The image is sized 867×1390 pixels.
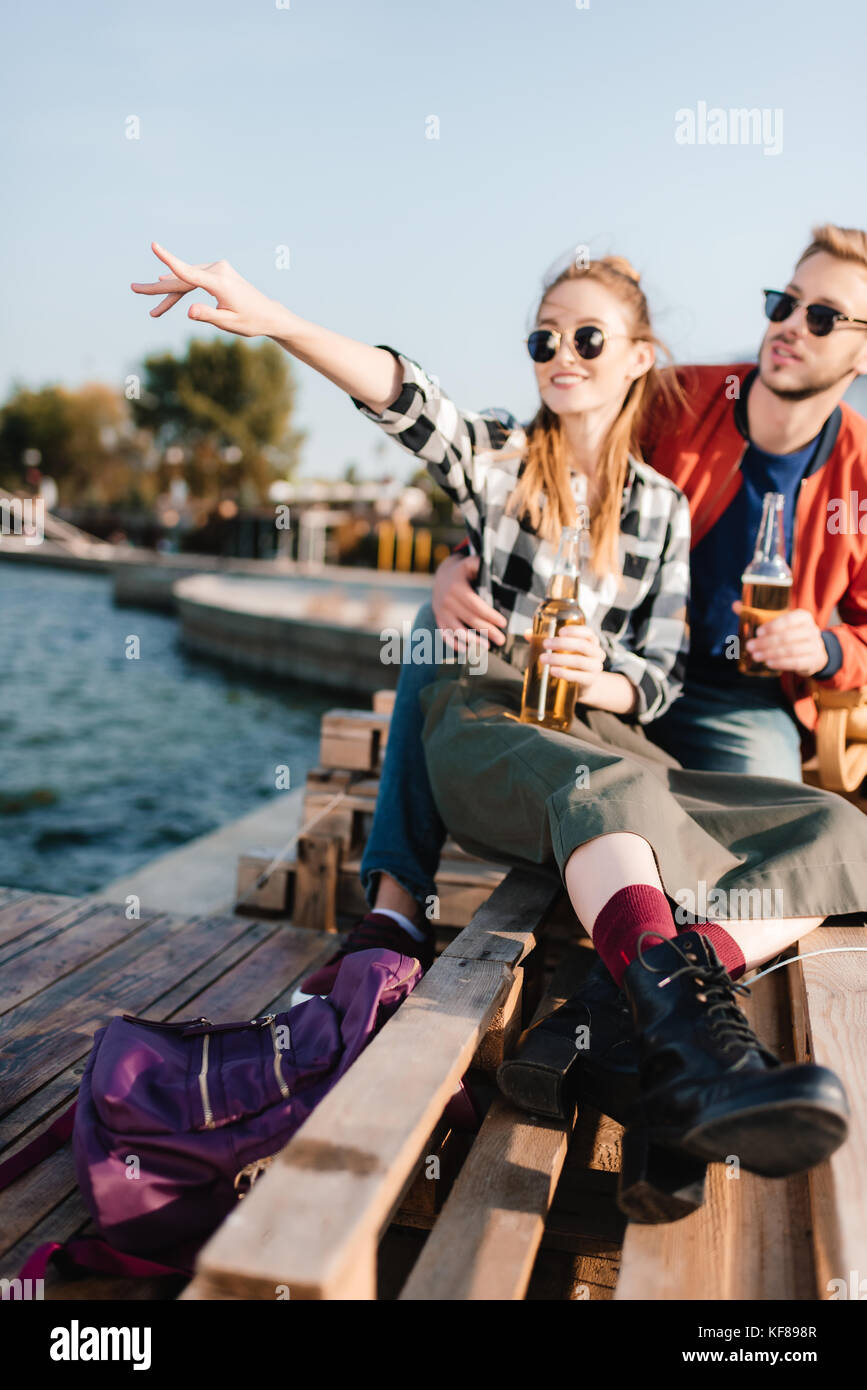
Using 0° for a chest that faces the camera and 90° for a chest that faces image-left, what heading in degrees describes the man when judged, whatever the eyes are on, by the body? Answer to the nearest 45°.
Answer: approximately 45°

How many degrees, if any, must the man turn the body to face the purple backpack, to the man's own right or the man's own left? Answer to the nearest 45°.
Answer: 0° — they already face it

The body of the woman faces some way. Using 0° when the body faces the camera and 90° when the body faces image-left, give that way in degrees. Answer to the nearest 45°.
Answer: approximately 0°

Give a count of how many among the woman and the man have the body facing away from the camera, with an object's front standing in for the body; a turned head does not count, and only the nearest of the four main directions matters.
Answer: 0
